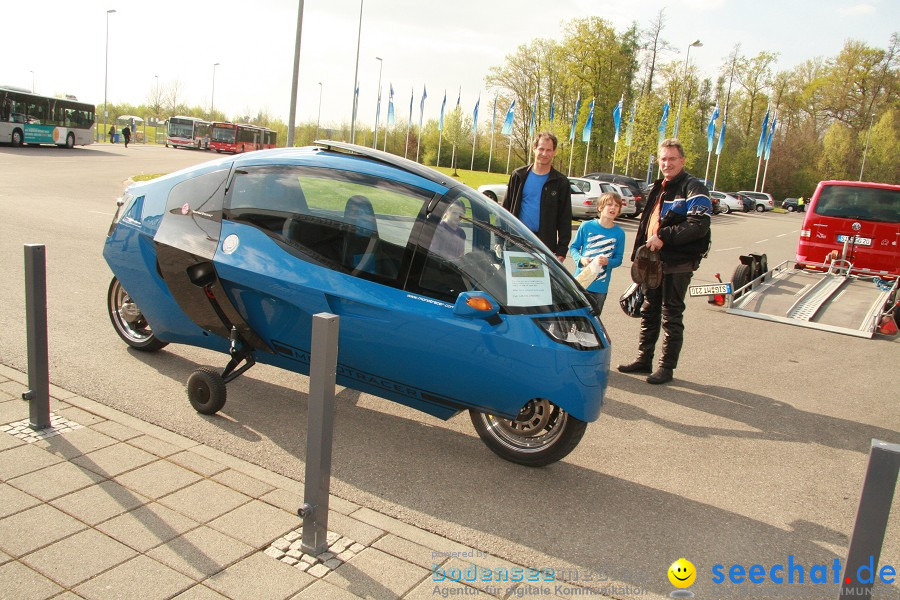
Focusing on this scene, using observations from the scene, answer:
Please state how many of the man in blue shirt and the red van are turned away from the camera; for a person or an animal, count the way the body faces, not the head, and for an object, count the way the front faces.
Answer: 1

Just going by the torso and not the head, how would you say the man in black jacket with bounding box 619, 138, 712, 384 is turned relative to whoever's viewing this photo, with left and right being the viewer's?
facing the viewer and to the left of the viewer

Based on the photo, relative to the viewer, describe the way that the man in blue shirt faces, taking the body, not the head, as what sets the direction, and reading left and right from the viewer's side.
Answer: facing the viewer

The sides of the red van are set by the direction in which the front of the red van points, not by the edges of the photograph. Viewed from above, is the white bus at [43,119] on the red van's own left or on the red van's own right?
on the red van's own left

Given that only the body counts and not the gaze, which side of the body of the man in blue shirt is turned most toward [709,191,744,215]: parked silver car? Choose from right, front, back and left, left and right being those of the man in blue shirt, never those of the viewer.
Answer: back

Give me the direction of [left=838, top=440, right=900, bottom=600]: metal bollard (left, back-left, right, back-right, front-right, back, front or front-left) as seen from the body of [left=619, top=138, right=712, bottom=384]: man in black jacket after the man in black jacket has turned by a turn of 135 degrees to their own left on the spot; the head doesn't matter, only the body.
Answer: right

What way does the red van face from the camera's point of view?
away from the camera

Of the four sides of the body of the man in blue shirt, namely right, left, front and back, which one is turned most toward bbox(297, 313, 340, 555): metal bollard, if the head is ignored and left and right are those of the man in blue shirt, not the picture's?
front

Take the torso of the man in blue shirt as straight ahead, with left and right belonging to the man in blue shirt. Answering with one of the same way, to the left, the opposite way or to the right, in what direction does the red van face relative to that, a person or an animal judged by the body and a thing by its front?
the opposite way

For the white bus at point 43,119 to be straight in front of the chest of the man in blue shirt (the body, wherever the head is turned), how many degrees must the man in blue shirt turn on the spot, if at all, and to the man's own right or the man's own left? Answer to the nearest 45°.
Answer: approximately 135° to the man's own right
